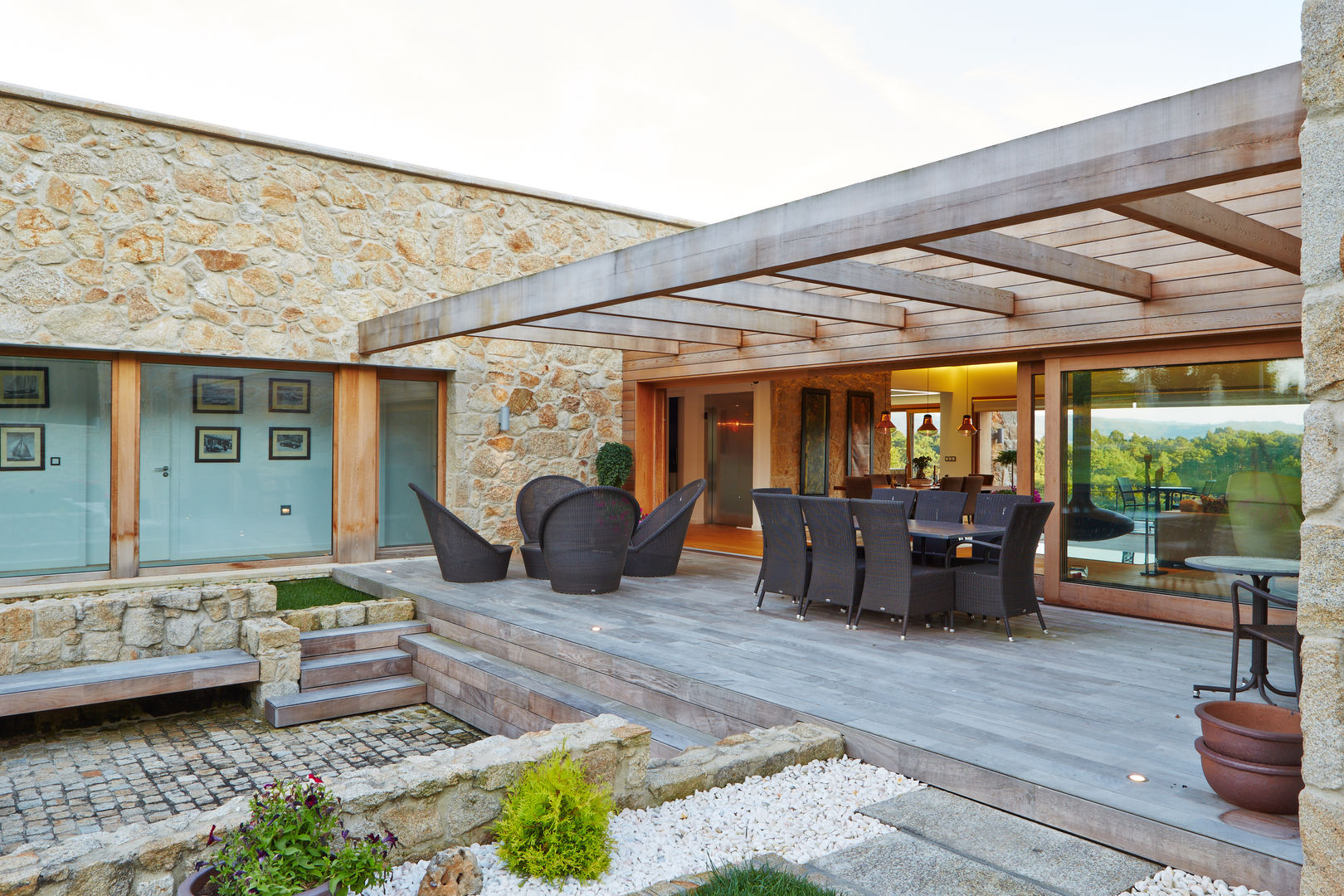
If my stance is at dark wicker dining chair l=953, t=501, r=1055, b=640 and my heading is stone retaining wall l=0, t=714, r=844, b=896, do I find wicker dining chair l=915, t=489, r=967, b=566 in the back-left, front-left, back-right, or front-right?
back-right

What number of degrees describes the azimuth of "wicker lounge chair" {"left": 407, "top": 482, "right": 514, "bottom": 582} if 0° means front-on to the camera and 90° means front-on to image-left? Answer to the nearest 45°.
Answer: approximately 270°

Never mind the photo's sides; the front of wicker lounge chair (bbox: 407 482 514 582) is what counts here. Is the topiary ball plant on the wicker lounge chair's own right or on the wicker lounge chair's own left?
on the wicker lounge chair's own left

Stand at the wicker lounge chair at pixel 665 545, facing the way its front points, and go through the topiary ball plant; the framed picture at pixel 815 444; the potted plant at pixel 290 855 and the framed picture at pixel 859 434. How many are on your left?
1

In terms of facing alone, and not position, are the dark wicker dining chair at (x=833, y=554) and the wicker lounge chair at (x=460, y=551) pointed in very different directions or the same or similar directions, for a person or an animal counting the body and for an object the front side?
same or similar directions

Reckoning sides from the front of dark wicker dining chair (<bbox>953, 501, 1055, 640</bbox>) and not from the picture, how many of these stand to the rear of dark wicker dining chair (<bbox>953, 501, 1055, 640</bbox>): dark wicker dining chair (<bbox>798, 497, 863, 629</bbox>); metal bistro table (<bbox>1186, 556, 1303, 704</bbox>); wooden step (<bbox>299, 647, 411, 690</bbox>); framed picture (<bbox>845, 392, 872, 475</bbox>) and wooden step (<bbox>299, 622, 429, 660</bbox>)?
1

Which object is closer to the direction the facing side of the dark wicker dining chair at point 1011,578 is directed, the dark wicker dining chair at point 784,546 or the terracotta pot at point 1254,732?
the dark wicker dining chair

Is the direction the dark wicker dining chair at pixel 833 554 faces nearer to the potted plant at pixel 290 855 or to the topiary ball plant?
the topiary ball plant

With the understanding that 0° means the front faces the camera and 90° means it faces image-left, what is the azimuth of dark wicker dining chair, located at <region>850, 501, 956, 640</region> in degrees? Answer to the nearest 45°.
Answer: approximately 225°

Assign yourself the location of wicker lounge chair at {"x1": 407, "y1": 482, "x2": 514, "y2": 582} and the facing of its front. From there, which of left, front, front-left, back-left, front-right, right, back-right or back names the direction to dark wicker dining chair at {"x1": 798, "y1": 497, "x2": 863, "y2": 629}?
front-right

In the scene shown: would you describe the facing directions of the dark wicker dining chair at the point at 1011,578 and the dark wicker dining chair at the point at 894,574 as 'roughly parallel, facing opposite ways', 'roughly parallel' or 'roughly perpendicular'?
roughly perpendicular

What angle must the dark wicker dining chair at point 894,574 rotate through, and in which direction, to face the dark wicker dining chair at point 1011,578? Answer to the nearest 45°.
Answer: approximately 45° to its right

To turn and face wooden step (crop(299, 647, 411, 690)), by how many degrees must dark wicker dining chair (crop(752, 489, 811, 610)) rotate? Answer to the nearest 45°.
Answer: approximately 135° to its left

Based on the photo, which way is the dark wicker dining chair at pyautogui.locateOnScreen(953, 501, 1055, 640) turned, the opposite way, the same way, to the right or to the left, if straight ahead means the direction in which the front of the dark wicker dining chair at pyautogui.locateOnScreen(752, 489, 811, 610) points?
to the left

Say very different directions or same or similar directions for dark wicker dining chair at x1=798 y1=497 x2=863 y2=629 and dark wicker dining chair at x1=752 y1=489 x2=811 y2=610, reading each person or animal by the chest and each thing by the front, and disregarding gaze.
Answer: same or similar directions

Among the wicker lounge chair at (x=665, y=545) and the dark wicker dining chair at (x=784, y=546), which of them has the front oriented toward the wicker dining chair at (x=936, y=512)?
the dark wicker dining chair

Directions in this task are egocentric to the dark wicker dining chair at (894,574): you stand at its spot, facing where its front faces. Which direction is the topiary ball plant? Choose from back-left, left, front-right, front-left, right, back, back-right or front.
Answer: left

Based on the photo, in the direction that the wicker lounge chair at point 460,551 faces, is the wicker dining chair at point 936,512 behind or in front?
in front

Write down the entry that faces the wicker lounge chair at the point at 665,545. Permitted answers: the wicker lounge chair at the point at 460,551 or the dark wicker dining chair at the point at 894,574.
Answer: the wicker lounge chair at the point at 460,551
